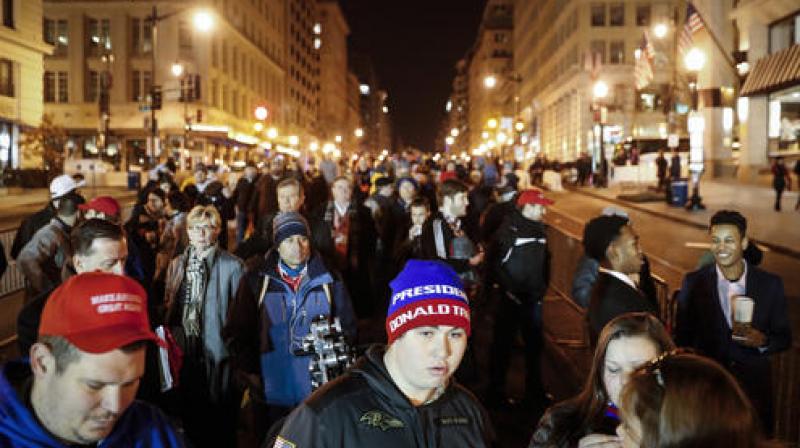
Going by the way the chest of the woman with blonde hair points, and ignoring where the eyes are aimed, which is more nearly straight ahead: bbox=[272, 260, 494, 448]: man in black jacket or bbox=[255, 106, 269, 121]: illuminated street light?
the man in black jacket

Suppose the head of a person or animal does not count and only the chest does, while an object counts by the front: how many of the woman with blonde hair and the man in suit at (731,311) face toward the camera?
2

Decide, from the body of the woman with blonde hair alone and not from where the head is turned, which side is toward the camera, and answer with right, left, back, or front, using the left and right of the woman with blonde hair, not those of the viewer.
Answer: front

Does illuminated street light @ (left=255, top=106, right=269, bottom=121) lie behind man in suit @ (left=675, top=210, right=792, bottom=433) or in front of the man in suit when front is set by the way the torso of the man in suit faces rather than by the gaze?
behind

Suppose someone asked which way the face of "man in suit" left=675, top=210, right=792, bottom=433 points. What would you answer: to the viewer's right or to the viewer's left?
to the viewer's left

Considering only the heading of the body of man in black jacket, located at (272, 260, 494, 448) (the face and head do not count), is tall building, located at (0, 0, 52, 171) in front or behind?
behind
